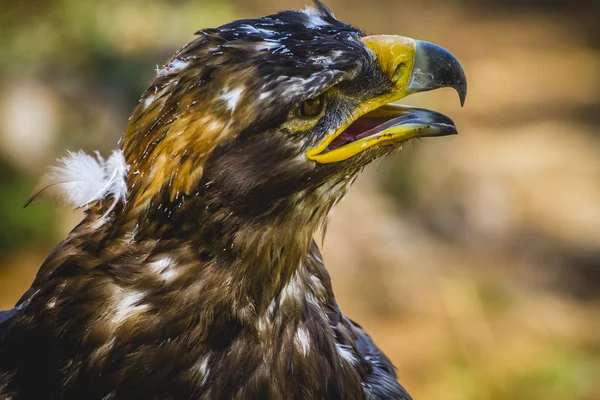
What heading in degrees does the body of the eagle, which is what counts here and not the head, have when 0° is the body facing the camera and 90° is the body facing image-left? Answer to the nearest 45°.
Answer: approximately 270°
